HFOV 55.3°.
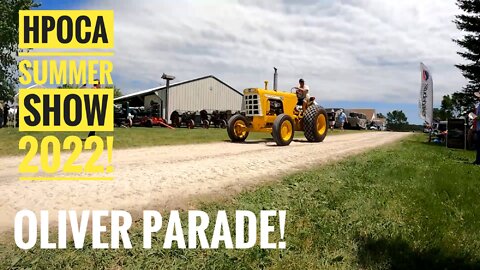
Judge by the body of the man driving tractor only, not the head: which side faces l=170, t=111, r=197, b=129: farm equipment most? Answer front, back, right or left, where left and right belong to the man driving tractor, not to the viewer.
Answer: right

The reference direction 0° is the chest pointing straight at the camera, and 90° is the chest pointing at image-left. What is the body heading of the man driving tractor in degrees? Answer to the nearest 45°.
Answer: approximately 45°

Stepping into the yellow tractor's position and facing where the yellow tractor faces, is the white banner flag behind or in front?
behind

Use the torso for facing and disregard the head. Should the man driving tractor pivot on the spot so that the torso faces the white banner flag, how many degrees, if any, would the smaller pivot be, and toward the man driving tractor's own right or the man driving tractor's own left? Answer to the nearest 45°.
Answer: approximately 180°

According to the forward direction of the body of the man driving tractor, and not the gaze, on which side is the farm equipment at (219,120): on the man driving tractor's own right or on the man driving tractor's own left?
on the man driving tractor's own right

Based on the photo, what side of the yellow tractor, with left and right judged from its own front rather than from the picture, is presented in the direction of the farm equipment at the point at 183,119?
right

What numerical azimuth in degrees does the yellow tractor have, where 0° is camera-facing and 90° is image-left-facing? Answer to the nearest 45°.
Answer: approximately 45°

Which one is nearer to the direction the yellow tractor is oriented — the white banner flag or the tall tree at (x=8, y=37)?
the tall tree
